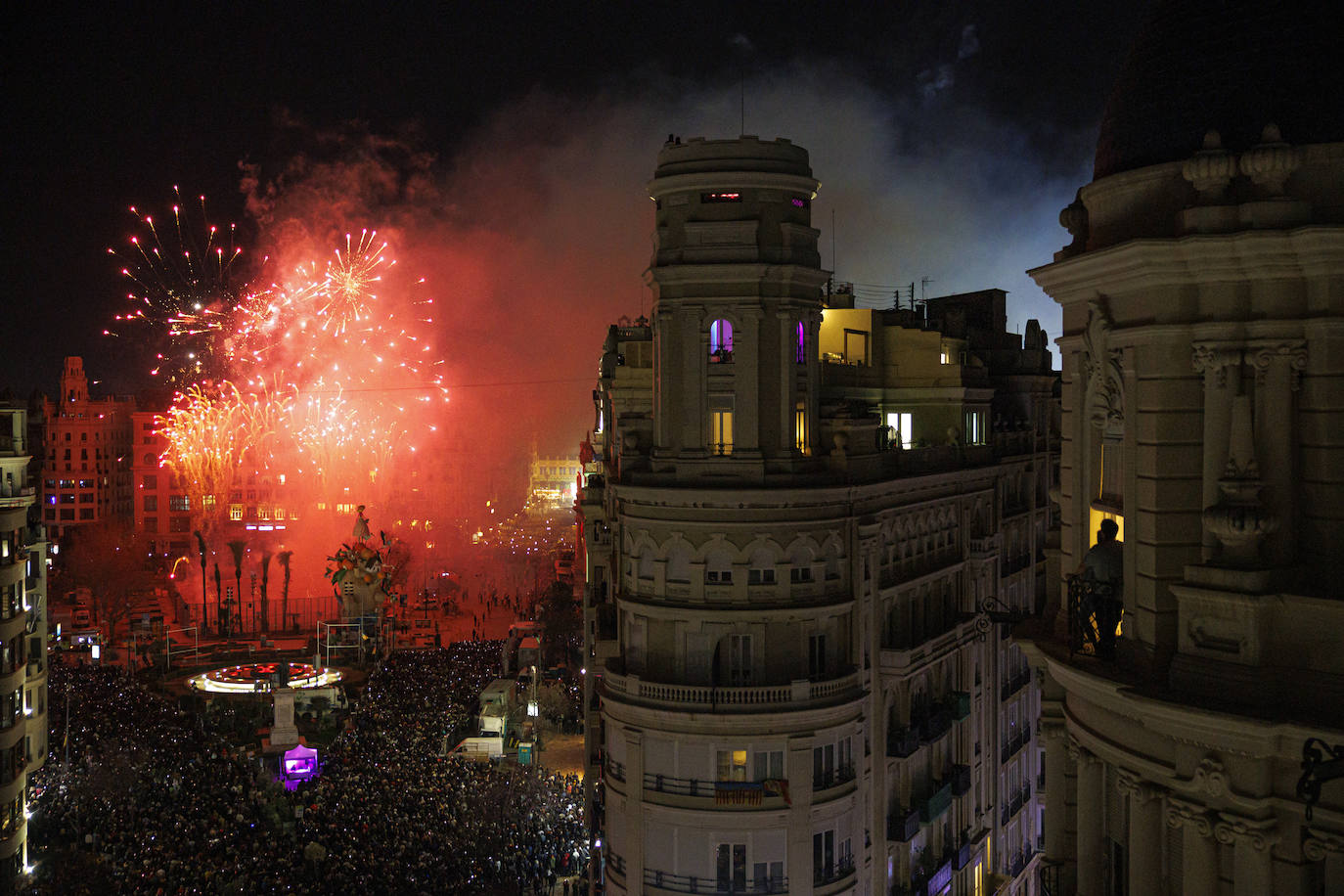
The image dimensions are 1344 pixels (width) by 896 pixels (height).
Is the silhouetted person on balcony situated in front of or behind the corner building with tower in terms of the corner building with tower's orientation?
in front

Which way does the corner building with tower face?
toward the camera

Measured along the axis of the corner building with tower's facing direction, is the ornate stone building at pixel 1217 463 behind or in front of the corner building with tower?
in front

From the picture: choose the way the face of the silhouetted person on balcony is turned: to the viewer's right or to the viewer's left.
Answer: to the viewer's left
